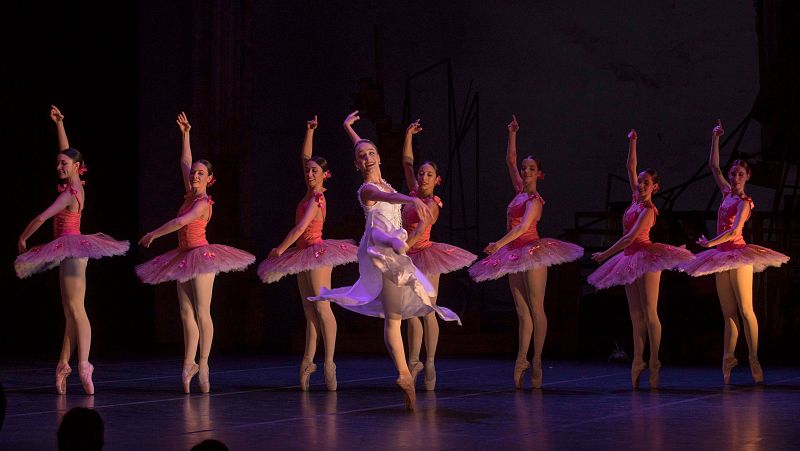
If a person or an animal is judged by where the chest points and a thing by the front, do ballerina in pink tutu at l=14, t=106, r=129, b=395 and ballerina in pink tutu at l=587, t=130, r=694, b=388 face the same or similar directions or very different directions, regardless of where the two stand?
same or similar directions

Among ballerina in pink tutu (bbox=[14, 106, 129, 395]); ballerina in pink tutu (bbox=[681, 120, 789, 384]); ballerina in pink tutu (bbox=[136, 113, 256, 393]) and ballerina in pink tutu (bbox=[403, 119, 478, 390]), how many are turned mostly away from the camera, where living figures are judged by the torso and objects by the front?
0

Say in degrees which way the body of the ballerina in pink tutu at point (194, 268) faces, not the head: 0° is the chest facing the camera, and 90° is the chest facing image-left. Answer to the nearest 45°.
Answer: approximately 45°

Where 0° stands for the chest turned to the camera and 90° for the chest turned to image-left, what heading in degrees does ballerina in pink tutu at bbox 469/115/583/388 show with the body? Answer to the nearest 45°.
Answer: approximately 45°

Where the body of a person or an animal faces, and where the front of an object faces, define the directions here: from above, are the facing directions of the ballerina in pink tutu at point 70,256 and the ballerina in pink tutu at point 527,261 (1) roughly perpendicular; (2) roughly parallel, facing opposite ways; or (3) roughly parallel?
roughly parallel

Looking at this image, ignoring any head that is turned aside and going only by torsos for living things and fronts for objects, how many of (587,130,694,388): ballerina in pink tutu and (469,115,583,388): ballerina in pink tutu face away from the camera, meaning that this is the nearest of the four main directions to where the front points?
0

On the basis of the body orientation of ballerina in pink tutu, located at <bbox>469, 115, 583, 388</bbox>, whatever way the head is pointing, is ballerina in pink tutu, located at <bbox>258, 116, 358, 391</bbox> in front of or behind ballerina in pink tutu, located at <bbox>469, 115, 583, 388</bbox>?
in front

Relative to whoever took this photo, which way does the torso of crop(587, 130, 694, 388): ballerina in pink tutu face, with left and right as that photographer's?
facing the viewer and to the left of the viewer

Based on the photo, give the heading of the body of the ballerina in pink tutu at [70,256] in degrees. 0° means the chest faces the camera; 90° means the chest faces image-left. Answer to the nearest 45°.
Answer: approximately 90°

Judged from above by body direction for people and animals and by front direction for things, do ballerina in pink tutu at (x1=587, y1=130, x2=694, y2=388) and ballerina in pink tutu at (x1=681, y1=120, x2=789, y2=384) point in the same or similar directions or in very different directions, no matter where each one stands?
same or similar directions

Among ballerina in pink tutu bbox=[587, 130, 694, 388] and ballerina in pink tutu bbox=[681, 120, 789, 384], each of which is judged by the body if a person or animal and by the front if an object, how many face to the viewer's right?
0

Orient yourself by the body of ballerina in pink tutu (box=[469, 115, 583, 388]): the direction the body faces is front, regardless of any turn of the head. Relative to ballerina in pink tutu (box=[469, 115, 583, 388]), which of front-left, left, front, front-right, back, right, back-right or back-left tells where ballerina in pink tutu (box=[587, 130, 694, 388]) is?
back-left

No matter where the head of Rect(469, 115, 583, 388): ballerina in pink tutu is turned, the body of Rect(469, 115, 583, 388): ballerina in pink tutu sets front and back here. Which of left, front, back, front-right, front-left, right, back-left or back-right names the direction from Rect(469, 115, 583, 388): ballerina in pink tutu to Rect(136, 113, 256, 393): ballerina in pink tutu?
front-right

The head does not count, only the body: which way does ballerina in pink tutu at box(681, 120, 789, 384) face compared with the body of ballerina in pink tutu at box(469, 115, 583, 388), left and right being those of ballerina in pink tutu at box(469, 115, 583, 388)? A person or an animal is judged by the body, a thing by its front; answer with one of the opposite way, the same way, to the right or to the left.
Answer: the same way
